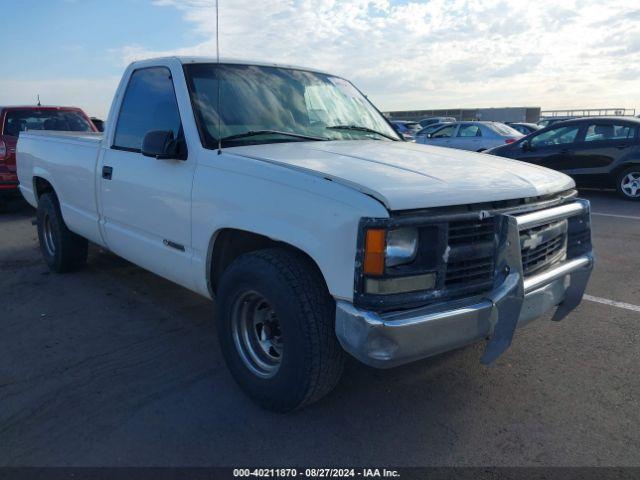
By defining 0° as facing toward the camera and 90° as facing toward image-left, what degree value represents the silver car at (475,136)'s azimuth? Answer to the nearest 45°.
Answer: approximately 135°

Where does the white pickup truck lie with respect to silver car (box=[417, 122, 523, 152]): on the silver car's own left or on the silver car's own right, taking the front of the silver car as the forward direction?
on the silver car's own left

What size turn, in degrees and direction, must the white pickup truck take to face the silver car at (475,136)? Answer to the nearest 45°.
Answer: approximately 135° to its left

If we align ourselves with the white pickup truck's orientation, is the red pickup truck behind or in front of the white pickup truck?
behind

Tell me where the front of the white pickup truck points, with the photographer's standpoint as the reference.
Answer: facing the viewer and to the right of the viewer

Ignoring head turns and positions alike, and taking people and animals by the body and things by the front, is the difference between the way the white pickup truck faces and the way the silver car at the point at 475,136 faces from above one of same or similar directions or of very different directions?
very different directions
